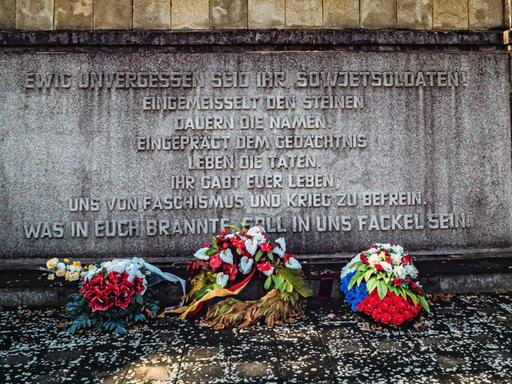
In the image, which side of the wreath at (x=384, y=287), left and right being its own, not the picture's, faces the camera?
front

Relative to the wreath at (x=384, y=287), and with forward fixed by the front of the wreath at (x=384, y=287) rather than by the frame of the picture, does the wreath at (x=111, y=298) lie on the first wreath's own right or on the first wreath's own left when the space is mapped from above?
on the first wreath's own right

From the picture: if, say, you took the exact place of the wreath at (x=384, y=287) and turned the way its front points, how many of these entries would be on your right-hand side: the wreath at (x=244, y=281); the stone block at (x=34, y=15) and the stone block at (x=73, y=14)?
3

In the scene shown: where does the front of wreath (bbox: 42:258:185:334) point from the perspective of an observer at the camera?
facing the viewer

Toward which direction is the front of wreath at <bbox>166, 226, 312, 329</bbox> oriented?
toward the camera

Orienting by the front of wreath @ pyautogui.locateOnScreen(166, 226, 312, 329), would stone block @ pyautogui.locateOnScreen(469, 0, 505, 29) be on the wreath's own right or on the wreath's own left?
on the wreath's own left

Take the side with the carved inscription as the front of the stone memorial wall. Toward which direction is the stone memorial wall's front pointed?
toward the camera
